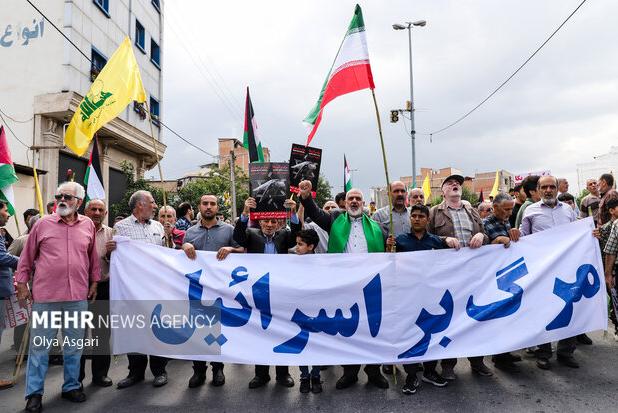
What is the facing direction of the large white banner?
toward the camera

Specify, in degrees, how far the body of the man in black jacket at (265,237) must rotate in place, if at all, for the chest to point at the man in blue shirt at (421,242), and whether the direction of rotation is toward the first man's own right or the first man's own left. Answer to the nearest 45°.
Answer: approximately 90° to the first man's own left

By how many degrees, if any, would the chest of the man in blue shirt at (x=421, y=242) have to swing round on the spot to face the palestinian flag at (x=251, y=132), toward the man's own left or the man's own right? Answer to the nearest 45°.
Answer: approximately 135° to the man's own right

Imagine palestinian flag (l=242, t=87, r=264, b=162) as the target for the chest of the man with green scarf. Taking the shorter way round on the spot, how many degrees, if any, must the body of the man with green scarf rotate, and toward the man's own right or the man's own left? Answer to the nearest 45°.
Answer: approximately 135° to the man's own right

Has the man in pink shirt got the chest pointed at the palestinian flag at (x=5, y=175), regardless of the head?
no

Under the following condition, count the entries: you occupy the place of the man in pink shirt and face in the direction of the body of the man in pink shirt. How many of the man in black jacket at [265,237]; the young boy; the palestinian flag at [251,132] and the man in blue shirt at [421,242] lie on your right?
0

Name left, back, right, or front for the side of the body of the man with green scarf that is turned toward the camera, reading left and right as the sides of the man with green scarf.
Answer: front

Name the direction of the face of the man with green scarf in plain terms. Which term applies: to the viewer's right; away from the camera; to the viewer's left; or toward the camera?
toward the camera
